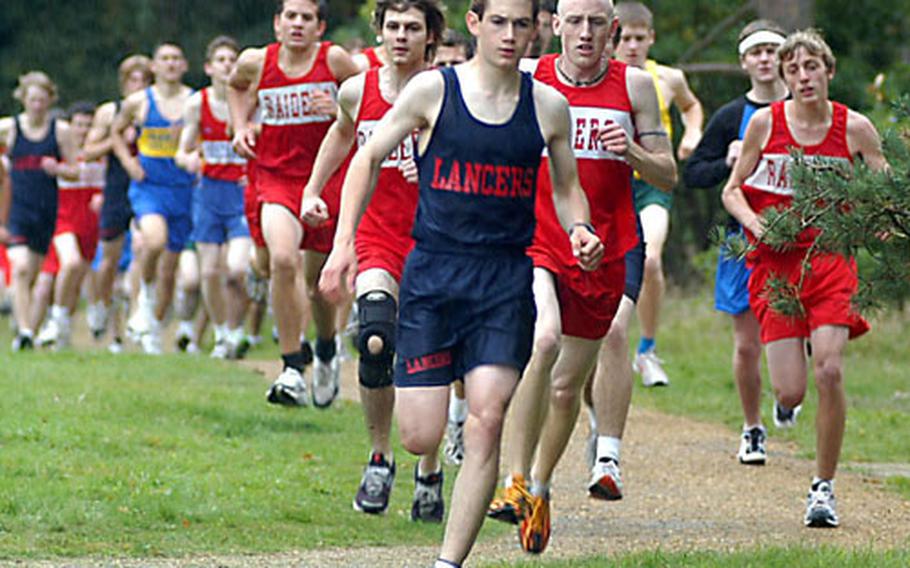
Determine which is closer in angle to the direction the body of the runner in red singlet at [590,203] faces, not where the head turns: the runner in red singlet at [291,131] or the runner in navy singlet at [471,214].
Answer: the runner in navy singlet

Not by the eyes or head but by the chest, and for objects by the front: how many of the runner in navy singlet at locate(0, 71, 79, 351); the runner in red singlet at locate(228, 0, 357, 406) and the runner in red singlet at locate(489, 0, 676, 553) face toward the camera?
3

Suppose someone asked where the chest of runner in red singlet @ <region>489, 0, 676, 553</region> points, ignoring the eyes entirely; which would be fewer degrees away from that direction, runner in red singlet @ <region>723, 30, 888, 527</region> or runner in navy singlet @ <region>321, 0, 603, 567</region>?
the runner in navy singlet

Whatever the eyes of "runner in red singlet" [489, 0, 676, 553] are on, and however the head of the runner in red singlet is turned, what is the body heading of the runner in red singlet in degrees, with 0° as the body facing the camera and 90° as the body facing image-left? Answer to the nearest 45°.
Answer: approximately 0°

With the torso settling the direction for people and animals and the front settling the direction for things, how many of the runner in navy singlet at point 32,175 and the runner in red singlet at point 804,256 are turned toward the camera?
2

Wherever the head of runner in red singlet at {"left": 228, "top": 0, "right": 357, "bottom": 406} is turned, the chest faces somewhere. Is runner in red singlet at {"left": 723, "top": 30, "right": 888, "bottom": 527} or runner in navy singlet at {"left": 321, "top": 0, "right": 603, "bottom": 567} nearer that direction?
the runner in navy singlet

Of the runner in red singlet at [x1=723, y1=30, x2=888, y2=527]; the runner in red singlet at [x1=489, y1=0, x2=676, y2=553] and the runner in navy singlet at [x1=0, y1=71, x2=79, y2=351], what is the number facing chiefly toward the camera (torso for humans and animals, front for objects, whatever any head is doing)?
3

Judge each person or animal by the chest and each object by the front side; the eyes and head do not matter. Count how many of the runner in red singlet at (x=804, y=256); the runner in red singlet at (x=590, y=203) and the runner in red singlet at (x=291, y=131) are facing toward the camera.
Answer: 3

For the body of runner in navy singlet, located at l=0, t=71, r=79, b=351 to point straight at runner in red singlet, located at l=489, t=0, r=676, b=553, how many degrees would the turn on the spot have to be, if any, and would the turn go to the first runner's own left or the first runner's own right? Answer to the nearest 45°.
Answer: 0° — they already face them
